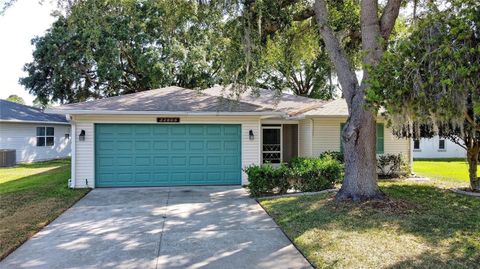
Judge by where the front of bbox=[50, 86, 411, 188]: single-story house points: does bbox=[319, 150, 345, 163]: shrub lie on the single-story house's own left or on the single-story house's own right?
on the single-story house's own left

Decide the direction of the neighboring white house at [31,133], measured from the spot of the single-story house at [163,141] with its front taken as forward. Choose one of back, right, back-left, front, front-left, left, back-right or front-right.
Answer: back-right

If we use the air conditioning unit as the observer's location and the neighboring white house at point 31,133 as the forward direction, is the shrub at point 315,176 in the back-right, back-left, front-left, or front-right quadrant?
back-right

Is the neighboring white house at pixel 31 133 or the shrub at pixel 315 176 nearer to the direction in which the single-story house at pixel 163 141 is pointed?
the shrub

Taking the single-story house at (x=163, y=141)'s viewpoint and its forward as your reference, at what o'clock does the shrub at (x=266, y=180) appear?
The shrub is roughly at 10 o'clock from the single-story house.

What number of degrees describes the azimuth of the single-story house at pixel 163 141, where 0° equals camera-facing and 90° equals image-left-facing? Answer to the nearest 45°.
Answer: approximately 0°

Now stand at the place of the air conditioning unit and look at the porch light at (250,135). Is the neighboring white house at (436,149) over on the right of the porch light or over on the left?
left

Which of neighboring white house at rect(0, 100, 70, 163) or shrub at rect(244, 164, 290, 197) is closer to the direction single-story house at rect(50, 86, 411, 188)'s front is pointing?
the shrub

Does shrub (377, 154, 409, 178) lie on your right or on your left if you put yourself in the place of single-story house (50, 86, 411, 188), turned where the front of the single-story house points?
on your left

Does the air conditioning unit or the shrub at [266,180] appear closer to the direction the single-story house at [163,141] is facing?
the shrub

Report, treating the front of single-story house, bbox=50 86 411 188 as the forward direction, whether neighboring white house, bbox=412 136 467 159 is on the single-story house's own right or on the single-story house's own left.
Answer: on the single-story house's own left

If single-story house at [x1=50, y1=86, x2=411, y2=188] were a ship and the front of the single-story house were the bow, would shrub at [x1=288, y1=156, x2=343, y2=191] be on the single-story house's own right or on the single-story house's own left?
on the single-story house's own left

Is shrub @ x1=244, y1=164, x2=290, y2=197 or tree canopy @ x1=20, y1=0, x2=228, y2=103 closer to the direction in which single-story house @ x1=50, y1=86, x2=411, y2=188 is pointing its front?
the shrub
